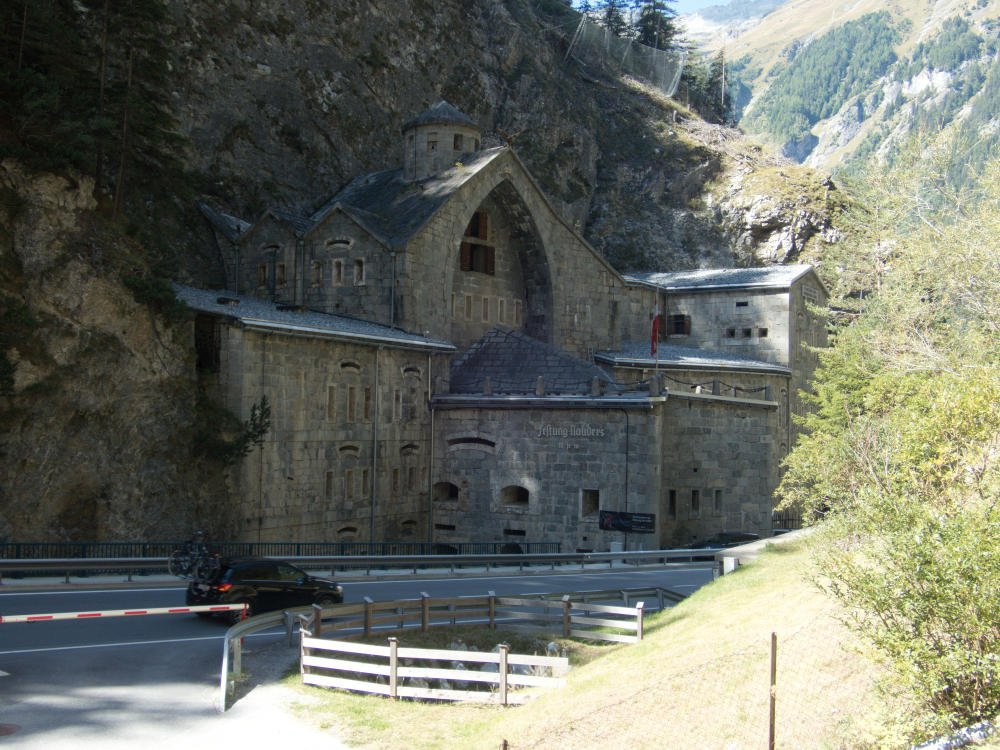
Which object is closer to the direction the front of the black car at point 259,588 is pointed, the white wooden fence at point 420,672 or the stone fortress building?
the stone fortress building

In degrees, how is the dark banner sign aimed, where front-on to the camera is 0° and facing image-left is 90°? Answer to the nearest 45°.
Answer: approximately 0°

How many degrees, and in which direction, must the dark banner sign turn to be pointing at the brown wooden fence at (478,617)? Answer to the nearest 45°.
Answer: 0° — it already faces it

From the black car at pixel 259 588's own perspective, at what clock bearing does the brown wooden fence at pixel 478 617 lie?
The brown wooden fence is roughly at 2 o'clock from the black car.

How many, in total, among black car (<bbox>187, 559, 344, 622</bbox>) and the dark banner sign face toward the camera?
1

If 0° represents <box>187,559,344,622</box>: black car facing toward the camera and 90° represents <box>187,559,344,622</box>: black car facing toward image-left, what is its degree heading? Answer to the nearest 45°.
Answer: approximately 225°

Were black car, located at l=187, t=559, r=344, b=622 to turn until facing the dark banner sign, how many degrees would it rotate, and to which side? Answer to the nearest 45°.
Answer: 0° — it already faces it
